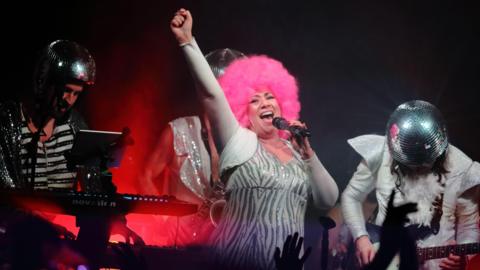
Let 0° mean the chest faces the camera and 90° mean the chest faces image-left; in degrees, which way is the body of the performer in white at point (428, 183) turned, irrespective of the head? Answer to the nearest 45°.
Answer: approximately 0°

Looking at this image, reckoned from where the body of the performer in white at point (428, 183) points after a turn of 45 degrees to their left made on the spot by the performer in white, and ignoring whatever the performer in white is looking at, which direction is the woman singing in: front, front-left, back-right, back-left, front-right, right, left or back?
right
